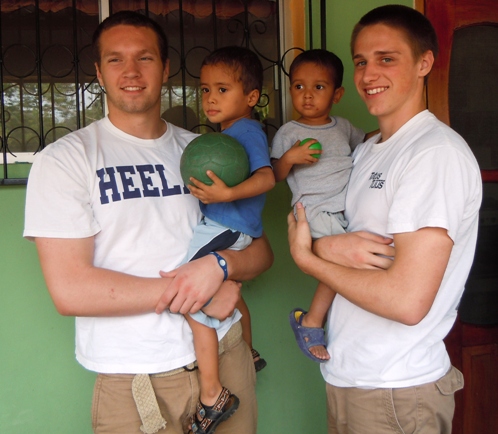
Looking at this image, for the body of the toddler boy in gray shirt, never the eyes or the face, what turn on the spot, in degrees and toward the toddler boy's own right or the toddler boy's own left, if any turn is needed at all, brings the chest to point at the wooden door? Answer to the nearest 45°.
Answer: approximately 135° to the toddler boy's own left

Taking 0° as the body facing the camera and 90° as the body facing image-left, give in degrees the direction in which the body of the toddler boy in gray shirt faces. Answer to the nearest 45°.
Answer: approximately 0°

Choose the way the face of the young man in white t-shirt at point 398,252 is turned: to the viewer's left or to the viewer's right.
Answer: to the viewer's left

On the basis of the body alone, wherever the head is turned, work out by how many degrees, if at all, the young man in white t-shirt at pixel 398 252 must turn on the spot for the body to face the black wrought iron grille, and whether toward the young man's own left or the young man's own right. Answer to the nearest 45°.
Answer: approximately 90° to the young man's own right
